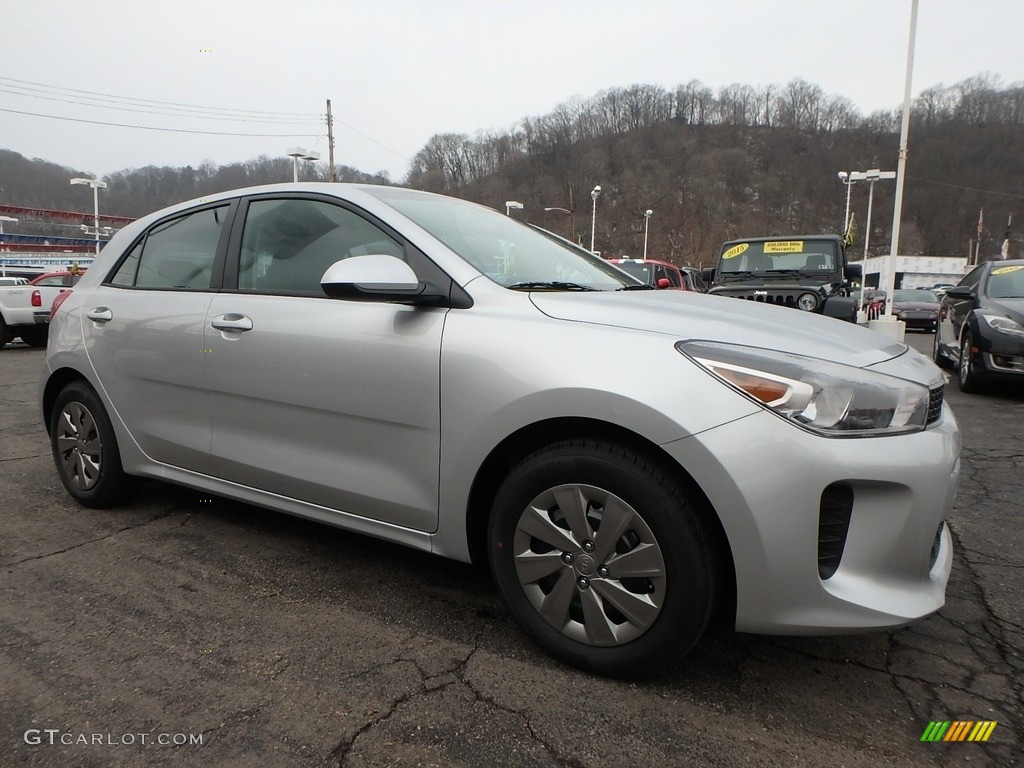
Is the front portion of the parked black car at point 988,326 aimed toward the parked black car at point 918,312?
no

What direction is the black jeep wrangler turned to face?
toward the camera

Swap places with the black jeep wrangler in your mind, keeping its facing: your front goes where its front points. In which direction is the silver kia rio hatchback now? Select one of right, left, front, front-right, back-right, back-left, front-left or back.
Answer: front

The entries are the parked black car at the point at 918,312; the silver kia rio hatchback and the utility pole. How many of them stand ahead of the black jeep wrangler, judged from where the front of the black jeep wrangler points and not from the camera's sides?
1

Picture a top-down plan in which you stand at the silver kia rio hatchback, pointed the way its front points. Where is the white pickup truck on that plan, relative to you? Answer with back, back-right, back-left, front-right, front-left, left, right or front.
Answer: back

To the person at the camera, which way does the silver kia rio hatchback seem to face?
facing the viewer and to the right of the viewer

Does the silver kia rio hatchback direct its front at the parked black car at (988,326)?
no

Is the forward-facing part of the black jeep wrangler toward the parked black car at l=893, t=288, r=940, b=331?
no

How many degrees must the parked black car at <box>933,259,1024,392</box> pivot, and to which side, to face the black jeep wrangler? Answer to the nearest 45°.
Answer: approximately 180°

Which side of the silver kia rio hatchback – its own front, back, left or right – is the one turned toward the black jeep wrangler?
left

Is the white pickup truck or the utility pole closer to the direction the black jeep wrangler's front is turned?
the white pickup truck

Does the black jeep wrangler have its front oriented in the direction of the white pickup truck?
no

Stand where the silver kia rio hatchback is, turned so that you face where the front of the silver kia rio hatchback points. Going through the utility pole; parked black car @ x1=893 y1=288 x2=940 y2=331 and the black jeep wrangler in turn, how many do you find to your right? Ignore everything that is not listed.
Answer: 0

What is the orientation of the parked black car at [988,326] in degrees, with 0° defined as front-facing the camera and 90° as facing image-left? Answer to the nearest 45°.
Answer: approximately 315°
